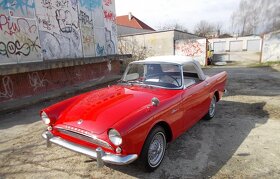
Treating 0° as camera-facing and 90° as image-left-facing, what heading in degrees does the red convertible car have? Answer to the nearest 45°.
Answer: approximately 45°

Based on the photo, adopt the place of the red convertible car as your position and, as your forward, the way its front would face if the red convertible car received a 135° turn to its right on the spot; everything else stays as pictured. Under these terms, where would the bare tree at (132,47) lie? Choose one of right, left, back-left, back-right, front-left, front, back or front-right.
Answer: front
